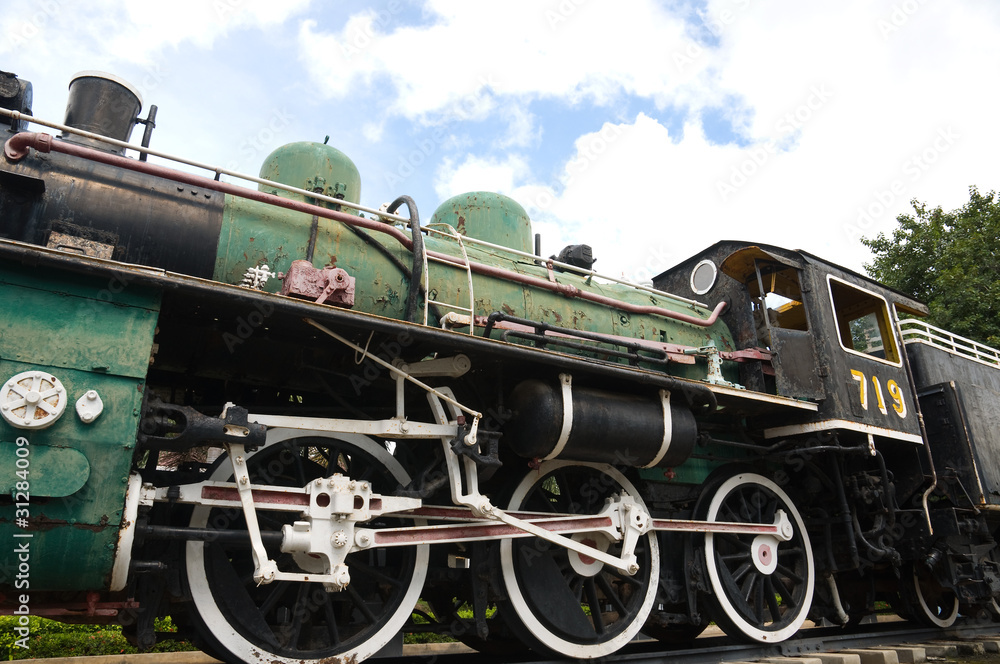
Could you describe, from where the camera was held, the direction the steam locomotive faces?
facing the viewer and to the left of the viewer

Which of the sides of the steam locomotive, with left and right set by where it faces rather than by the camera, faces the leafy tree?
back
